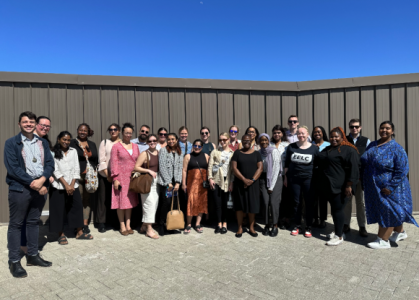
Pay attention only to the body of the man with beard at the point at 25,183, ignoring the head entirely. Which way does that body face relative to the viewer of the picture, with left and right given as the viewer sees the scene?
facing the viewer and to the right of the viewer

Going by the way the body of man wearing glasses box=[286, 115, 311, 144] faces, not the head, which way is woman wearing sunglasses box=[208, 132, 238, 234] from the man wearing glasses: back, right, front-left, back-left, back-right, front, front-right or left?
front-right

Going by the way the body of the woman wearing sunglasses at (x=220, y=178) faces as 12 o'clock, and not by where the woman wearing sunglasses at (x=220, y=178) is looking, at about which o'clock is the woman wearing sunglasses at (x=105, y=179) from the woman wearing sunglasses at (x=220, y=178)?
the woman wearing sunglasses at (x=105, y=179) is roughly at 3 o'clock from the woman wearing sunglasses at (x=220, y=178).

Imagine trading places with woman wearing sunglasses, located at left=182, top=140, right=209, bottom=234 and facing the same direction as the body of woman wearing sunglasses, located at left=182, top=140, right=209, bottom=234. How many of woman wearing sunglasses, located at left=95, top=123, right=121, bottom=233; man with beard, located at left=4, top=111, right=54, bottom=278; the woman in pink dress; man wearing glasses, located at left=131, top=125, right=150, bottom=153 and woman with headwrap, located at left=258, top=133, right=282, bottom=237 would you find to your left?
1

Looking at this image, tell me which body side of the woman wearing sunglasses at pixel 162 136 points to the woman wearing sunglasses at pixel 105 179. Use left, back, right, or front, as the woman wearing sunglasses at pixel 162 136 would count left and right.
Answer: right

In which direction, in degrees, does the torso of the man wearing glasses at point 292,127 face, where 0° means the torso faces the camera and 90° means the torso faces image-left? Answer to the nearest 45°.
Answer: approximately 0°

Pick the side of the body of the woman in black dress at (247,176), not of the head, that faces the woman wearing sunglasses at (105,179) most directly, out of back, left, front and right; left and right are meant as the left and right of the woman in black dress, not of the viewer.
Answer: right

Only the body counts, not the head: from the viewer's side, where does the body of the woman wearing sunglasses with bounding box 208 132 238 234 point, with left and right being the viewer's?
facing the viewer

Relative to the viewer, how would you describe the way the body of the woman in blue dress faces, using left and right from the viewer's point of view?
facing the viewer and to the left of the viewer

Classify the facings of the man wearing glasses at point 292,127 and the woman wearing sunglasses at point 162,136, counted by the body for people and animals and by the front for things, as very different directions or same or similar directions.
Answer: same or similar directions

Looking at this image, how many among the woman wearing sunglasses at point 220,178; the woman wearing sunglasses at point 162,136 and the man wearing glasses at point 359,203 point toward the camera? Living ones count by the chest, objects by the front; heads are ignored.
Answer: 3

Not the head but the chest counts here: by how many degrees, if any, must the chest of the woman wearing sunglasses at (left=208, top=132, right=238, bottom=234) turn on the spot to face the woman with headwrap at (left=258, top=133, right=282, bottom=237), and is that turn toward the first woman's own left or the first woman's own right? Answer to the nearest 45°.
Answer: approximately 90° to the first woman's own left

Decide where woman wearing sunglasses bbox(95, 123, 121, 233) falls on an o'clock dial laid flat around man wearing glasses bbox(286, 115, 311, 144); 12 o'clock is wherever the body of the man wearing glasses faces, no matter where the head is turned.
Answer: The woman wearing sunglasses is roughly at 2 o'clock from the man wearing glasses.

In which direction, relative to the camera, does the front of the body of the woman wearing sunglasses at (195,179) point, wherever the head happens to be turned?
toward the camera
